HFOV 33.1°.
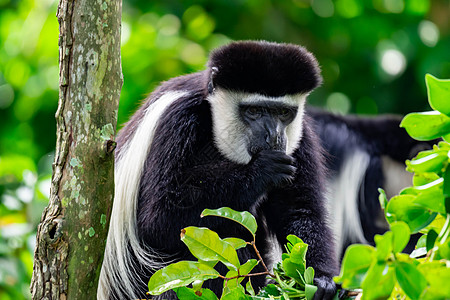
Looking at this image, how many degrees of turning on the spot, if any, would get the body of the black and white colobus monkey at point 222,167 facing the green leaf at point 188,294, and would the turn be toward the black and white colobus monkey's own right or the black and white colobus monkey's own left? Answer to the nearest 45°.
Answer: approximately 45° to the black and white colobus monkey's own right

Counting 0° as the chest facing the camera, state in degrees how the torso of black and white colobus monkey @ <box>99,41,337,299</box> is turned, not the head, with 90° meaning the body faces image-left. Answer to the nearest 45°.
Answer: approximately 315°

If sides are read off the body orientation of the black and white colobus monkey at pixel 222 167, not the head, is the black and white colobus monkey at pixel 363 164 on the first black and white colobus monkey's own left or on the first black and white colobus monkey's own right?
on the first black and white colobus monkey's own left

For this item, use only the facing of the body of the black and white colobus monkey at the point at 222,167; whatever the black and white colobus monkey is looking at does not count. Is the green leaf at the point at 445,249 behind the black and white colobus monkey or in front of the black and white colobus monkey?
in front
